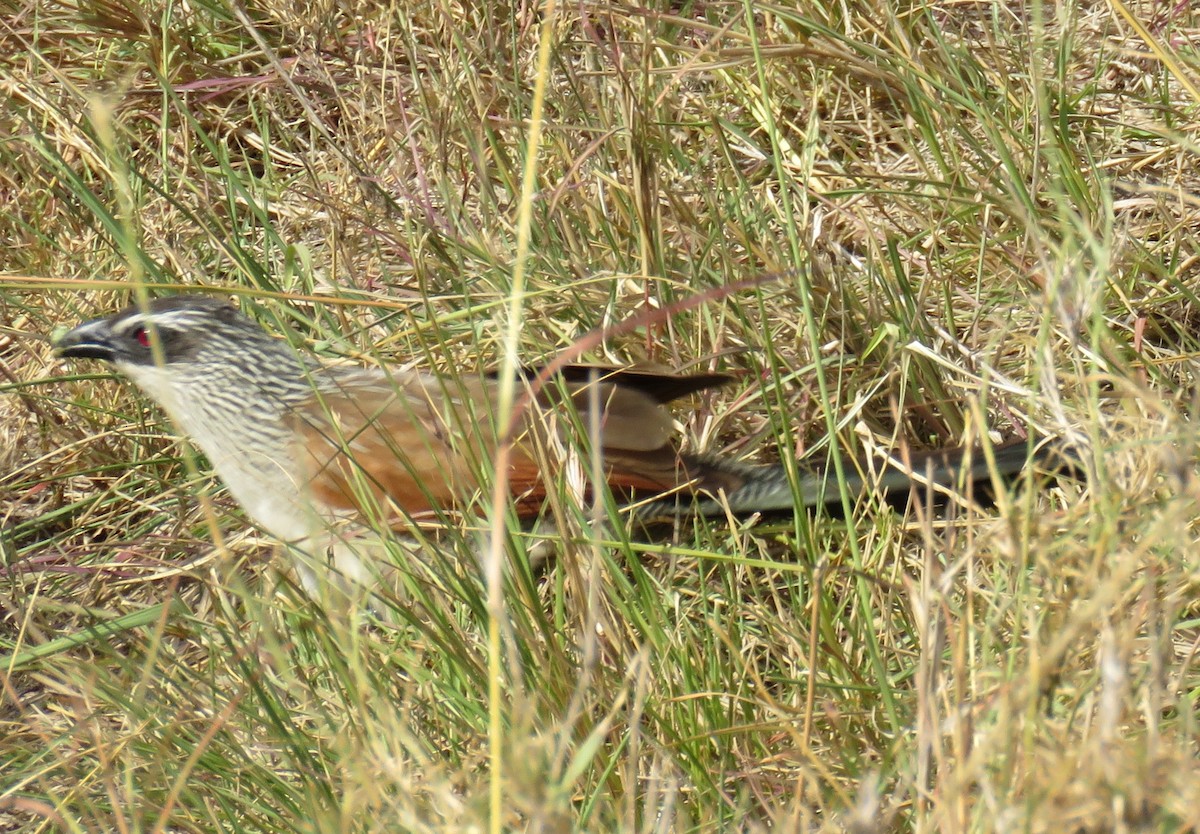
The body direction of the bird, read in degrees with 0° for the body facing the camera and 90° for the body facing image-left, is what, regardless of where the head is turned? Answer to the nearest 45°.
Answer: approximately 90°
